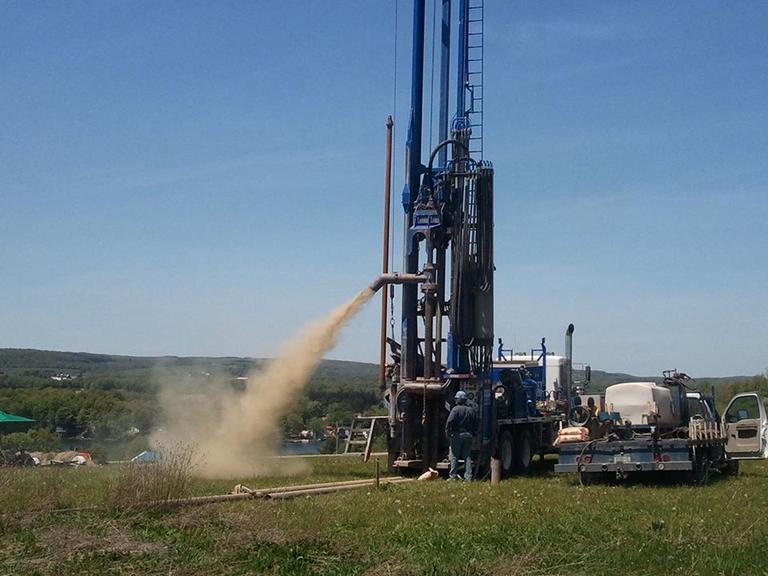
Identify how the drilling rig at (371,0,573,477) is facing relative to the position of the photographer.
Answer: facing away from the viewer and to the right of the viewer

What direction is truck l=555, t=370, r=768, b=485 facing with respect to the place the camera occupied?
facing away from the viewer and to the right of the viewer

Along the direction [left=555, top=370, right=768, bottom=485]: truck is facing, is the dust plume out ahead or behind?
behind

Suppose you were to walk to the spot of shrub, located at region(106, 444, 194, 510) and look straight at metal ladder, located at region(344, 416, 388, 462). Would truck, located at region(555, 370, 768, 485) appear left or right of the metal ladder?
right

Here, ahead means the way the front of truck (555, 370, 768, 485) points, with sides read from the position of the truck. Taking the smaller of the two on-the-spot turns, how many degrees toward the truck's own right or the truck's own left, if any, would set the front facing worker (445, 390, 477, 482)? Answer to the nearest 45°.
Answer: approximately 180°

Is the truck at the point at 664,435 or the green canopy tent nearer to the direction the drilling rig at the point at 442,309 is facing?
the truck

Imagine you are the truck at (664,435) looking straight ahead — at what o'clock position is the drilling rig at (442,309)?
The drilling rig is roughly at 7 o'clock from the truck.
